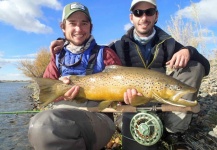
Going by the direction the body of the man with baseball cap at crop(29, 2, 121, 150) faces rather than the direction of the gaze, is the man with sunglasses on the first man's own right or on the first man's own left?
on the first man's own left

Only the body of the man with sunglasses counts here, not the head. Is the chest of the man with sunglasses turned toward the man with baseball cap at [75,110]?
no

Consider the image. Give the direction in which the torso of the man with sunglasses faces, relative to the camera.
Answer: toward the camera

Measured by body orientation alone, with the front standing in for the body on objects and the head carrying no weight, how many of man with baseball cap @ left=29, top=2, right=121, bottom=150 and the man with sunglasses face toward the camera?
2

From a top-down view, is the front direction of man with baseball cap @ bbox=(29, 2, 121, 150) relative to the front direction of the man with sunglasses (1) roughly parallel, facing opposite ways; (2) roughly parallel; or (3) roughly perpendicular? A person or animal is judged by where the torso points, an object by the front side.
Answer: roughly parallel

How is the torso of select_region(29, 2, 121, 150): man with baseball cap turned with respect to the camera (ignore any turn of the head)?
toward the camera

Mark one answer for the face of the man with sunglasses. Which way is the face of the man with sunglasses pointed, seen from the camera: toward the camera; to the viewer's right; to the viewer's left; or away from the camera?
toward the camera

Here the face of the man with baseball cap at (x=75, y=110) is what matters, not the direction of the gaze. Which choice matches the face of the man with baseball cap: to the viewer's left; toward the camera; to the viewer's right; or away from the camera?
toward the camera
